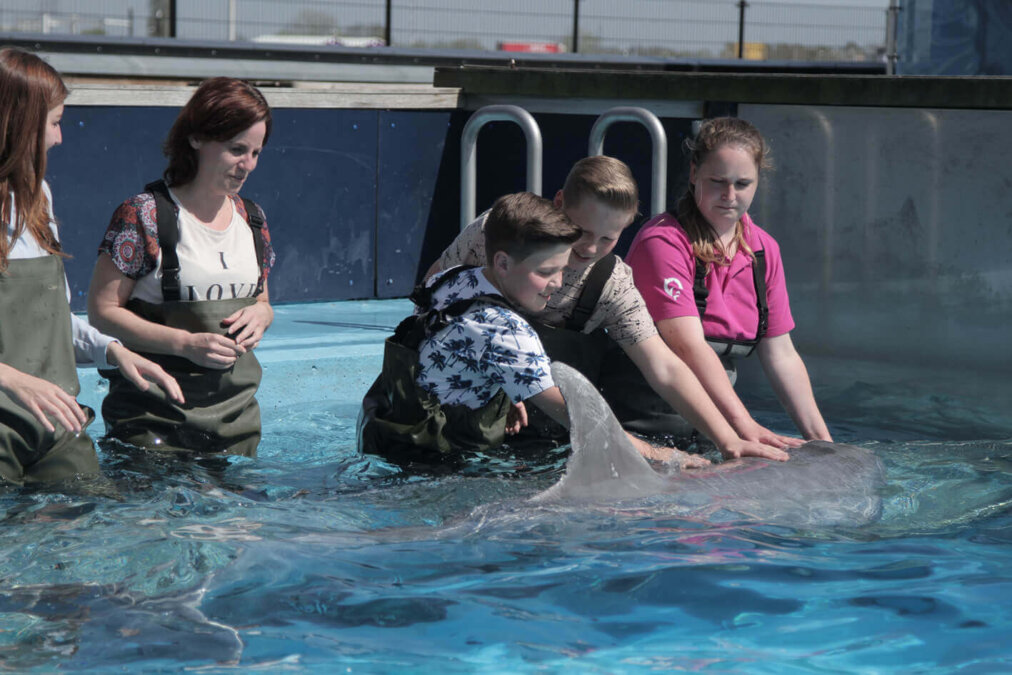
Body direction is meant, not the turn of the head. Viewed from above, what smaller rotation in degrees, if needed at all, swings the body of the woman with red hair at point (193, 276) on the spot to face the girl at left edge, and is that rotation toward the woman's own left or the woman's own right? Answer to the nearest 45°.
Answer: approximately 90° to the woman's own right

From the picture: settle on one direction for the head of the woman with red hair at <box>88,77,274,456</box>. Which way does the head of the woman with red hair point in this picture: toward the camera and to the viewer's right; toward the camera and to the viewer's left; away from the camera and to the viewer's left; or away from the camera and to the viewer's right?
toward the camera and to the viewer's right

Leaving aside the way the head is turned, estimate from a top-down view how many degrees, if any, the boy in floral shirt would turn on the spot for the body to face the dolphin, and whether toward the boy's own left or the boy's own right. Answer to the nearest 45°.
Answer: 0° — they already face it

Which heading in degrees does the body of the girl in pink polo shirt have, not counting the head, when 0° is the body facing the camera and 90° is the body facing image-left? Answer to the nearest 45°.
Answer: approximately 315°

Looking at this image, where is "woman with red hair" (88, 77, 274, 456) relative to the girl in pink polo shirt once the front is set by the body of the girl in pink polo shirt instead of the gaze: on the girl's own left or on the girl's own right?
on the girl's own right

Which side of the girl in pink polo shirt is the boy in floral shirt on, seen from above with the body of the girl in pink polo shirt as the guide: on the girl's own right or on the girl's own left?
on the girl's own right

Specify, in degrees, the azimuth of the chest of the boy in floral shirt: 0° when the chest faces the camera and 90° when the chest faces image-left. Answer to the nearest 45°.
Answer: approximately 270°

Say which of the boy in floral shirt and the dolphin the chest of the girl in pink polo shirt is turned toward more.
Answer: the dolphin

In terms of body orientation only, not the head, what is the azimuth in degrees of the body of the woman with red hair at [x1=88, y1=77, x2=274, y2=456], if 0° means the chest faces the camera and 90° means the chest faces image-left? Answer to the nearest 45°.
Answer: approximately 315°
